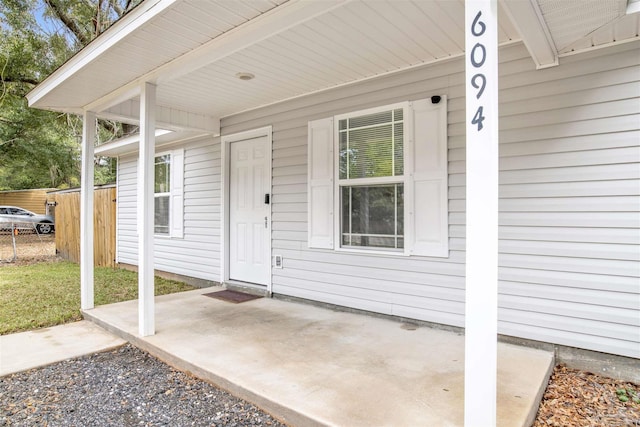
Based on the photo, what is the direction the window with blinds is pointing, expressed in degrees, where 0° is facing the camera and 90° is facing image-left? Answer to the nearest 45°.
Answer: approximately 45°

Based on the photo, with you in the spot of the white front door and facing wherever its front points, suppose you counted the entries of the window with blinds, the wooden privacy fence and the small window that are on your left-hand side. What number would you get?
1

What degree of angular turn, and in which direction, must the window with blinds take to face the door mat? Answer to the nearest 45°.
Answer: approximately 45° to its right

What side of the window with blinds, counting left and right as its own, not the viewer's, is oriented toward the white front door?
right
